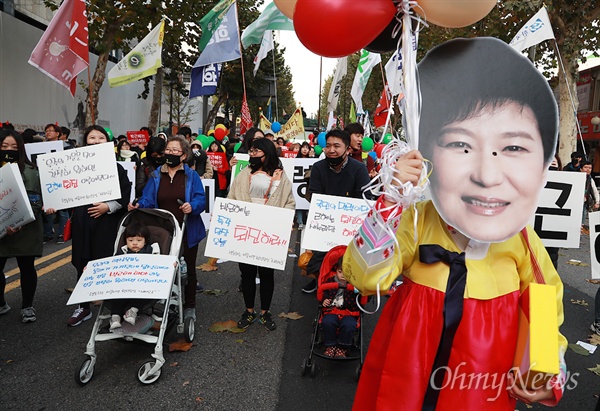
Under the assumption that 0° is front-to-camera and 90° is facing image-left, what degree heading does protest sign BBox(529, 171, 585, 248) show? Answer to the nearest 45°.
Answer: approximately 0°

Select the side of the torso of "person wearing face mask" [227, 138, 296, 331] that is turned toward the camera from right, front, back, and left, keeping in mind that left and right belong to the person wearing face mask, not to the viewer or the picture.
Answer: front

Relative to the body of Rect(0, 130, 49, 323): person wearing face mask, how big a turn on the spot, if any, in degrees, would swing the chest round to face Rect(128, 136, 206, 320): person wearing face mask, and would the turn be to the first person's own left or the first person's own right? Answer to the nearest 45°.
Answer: approximately 45° to the first person's own left

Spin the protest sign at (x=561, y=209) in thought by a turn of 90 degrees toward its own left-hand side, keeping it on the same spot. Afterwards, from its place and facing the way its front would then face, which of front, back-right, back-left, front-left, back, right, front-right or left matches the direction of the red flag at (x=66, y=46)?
back

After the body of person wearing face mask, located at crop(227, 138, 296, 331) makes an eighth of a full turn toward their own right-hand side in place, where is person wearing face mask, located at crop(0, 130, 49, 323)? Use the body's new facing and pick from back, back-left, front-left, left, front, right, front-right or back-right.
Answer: front-right

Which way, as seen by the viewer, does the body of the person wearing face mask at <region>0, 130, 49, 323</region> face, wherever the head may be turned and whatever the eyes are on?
toward the camera

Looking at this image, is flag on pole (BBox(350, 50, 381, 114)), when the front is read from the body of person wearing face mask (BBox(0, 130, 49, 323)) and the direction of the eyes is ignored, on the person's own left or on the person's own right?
on the person's own left

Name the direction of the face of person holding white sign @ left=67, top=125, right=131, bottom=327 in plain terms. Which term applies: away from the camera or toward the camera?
toward the camera

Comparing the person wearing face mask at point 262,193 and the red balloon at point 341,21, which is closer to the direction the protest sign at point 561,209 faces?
the red balloon

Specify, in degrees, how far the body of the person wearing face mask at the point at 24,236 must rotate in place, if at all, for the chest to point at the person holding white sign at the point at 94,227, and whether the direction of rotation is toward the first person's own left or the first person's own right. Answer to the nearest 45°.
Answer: approximately 45° to the first person's own left

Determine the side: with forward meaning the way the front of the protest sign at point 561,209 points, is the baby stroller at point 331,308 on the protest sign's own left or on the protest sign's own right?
on the protest sign's own right

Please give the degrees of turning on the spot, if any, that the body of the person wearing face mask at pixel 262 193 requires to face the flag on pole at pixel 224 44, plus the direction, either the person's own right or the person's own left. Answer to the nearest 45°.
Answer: approximately 180°

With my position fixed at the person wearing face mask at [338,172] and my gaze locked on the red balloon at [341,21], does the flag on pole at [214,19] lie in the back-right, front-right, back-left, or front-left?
back-right

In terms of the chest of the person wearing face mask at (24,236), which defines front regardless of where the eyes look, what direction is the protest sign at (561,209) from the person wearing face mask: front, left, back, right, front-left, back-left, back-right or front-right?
front-left

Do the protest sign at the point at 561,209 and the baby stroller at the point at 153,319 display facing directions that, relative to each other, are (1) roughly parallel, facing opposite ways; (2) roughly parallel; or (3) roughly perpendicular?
roughly parallel
